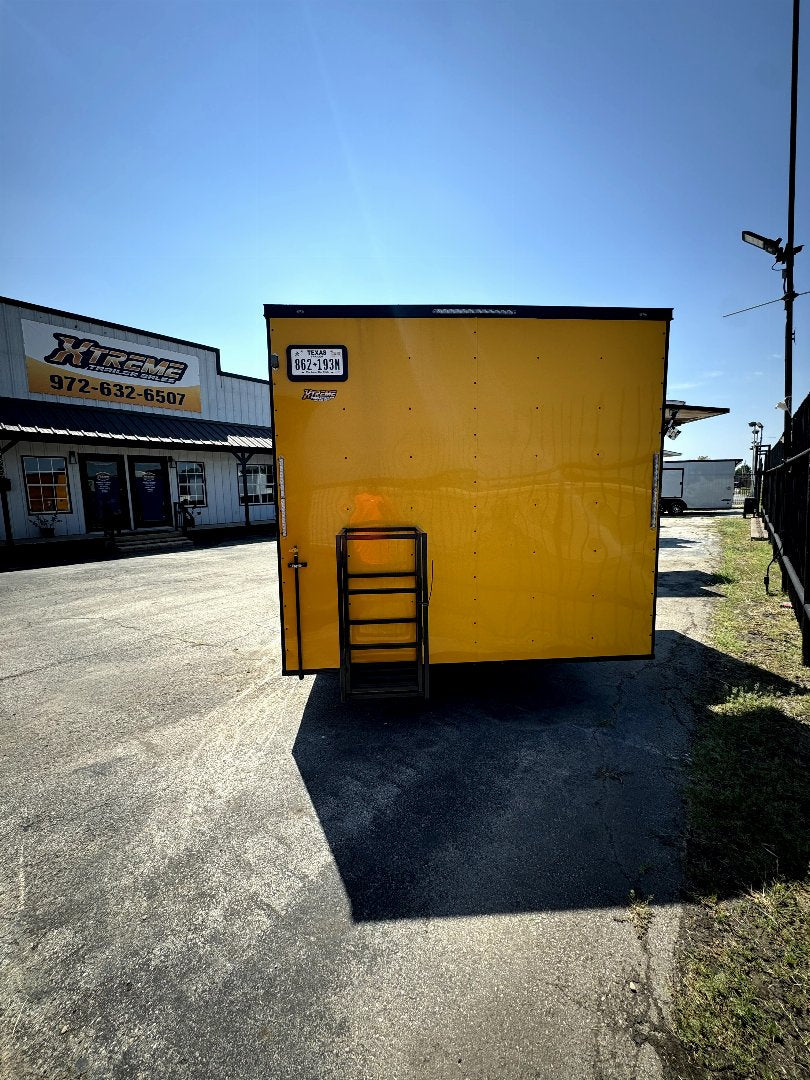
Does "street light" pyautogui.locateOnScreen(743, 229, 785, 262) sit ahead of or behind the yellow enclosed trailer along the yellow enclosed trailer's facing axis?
ahead

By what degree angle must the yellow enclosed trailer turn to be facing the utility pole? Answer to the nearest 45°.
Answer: approximately 45° to its right

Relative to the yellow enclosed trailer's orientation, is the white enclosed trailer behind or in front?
in front

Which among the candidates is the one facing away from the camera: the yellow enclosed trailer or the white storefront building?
the yellow enclosed trailer

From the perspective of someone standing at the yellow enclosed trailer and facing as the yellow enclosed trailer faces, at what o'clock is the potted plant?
The potted plant is roughly at 10 o'clock from the yellow enclosed trailer.

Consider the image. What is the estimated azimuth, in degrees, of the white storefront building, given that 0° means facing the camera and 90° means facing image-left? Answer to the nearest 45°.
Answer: approximately 315°

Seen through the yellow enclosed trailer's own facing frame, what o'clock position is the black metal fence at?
The black metal fence is roughly at 2 o'clock from the yellow enclosed trailer.

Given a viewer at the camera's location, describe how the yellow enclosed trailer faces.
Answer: facing away from the viewer

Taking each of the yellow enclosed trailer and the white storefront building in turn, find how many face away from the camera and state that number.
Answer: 1

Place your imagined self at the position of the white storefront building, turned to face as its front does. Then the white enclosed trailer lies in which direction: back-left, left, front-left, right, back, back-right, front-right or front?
front-left

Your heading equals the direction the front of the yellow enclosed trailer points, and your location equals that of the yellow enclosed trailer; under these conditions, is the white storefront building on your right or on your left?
on your left
